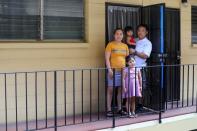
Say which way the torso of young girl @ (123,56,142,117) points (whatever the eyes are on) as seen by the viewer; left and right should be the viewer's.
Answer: facing the viewer

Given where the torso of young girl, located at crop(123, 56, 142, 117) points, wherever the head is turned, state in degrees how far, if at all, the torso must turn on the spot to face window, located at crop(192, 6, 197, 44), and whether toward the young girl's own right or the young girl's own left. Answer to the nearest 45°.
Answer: approximately 135° to the young girl's own left

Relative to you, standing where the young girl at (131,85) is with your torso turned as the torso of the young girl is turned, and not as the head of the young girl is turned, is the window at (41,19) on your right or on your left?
on your right
